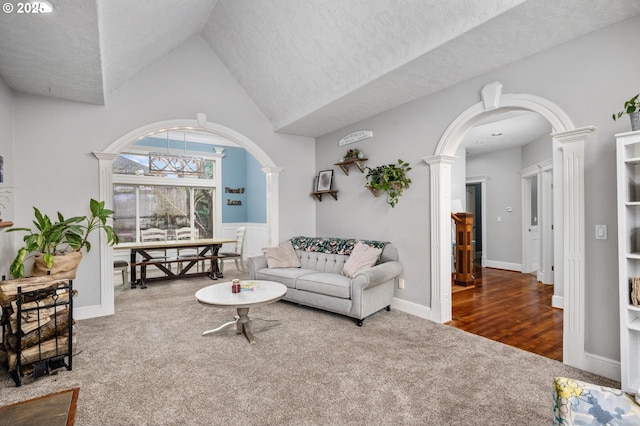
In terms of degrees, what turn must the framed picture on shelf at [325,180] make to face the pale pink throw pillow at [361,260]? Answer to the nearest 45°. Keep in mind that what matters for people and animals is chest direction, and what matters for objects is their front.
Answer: approximately 45° to its left

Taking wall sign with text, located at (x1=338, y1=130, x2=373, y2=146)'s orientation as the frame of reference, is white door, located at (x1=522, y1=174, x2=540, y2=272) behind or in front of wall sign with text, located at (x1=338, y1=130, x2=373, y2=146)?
behind

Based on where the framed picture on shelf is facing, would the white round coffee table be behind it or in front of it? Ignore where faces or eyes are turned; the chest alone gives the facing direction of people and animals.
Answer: in front

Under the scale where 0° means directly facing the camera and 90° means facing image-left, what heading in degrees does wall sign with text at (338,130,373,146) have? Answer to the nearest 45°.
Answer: approximately 45°

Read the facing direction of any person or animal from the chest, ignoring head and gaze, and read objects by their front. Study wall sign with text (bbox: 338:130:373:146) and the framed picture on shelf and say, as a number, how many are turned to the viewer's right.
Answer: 0

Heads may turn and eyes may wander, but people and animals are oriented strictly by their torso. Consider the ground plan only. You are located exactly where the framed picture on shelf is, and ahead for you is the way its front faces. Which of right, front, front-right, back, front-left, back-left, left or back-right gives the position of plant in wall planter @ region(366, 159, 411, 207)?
left

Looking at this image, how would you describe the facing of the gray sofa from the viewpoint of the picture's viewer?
facing the viewer and to the left of the viewer

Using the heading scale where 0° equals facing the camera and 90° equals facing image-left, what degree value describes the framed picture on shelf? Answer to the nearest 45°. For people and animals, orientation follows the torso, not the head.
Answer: approximately 45°

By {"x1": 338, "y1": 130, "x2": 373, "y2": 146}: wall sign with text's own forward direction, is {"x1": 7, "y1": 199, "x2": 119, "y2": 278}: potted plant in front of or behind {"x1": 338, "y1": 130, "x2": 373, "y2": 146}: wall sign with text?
in front
